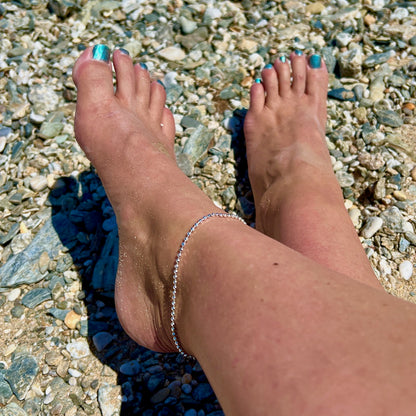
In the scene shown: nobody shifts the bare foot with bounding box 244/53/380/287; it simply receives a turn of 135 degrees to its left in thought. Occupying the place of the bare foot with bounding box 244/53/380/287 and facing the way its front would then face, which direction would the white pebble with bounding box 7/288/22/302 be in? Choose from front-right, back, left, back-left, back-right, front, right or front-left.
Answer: front

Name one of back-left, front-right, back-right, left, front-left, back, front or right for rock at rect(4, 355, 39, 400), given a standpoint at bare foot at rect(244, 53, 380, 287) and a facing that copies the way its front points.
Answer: back-left

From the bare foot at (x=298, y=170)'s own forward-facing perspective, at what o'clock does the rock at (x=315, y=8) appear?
The rock is roughly at 12 o'clock from the bare foot.

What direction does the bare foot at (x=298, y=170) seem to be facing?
away from the camera

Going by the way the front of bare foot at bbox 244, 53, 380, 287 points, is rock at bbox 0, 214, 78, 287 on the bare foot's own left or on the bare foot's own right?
on the bare foot's own left

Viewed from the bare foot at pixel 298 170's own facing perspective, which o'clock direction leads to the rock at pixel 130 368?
The rock is roughly at 7 o'clock from the bare foot.

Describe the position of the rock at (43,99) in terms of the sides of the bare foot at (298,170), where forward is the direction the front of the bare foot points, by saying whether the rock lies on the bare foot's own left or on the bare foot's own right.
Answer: on the bare foot's own left

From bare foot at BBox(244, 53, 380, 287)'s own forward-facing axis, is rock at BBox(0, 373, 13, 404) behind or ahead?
behind

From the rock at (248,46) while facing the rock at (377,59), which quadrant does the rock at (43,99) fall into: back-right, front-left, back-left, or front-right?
back-right

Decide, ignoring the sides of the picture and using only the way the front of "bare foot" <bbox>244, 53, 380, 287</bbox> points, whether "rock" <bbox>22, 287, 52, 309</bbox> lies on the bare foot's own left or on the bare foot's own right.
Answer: on the bare foot's own left

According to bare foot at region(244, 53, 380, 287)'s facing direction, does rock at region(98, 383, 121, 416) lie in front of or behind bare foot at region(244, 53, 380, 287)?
behind

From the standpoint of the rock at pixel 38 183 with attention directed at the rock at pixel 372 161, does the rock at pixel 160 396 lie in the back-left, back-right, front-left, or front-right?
front-right

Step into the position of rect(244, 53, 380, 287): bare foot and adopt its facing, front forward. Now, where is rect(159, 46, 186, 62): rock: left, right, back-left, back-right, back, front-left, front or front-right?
front-left

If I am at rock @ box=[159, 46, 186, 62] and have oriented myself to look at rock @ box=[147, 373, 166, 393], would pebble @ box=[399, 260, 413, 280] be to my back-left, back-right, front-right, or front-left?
front-left

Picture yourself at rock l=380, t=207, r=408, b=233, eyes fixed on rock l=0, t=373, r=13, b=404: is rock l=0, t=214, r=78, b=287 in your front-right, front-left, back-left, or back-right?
front-right

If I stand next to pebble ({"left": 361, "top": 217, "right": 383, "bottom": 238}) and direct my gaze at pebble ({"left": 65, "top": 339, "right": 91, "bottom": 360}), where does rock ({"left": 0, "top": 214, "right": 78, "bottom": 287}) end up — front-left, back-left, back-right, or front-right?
front-right
